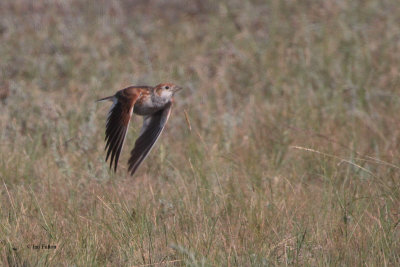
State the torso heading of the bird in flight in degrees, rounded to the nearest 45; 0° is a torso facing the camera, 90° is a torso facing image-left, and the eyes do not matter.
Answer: approximately 315°
